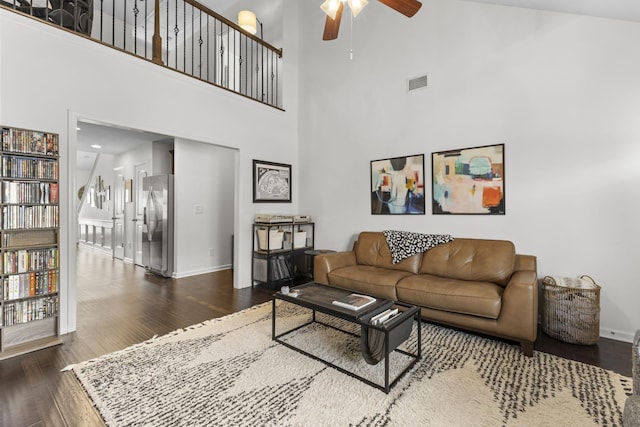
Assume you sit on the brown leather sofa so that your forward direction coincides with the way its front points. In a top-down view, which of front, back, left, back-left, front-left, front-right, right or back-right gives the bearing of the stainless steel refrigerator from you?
front-right

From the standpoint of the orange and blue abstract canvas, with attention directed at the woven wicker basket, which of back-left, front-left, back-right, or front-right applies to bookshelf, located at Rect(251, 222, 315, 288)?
back-right

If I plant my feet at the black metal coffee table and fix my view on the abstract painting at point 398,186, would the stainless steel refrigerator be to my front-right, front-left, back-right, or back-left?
front-left

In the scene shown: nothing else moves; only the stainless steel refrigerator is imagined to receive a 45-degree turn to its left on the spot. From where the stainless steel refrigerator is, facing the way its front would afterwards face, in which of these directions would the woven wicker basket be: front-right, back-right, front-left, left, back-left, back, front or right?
front-left

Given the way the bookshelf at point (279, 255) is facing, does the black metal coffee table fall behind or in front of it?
in front

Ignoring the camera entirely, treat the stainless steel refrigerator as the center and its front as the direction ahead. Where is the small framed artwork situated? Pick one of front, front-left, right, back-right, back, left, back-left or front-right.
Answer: left

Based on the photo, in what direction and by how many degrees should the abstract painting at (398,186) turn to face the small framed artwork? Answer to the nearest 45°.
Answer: approximately 45° to its right

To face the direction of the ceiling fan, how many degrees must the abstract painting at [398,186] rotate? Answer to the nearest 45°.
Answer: approximately 45° to its left

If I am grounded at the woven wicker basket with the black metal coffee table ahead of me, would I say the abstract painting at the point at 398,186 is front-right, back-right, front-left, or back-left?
front-right

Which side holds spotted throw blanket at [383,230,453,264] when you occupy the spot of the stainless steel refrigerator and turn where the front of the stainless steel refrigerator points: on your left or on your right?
on your left

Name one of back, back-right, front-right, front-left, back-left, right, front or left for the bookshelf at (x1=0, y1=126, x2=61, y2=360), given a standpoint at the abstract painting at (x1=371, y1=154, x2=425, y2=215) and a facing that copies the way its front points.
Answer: front

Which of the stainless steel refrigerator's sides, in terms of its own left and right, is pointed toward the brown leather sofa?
left

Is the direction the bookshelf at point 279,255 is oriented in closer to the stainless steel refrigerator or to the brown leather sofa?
the brown leather sofa

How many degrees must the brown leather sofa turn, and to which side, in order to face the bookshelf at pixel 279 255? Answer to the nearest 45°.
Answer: approximately 45° to its right
